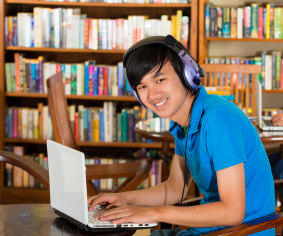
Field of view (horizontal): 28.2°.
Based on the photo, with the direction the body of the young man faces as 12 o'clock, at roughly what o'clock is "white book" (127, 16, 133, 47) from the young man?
The white book is roughly at 4 o'clock from the young man.

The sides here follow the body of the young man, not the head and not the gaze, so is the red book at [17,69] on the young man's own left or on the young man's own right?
on the young man's own right

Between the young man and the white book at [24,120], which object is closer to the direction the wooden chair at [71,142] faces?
the young man

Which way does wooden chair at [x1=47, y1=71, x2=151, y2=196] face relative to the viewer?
to the viewer's right

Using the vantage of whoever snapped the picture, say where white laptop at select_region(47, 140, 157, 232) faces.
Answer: facing away from the viewer and to the right of the viewer

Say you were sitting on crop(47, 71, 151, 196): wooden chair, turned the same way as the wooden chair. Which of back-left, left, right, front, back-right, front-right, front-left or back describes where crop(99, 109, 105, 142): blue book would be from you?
left

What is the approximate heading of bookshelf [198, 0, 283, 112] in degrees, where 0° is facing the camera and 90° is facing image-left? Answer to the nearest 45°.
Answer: approximately 0°

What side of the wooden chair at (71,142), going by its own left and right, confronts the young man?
front

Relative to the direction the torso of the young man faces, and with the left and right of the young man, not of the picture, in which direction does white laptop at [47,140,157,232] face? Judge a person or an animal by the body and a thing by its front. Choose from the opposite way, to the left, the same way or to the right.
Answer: the opposite way

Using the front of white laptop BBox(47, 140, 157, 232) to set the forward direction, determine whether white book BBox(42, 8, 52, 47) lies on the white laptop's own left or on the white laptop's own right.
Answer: on the white laptop's own left
